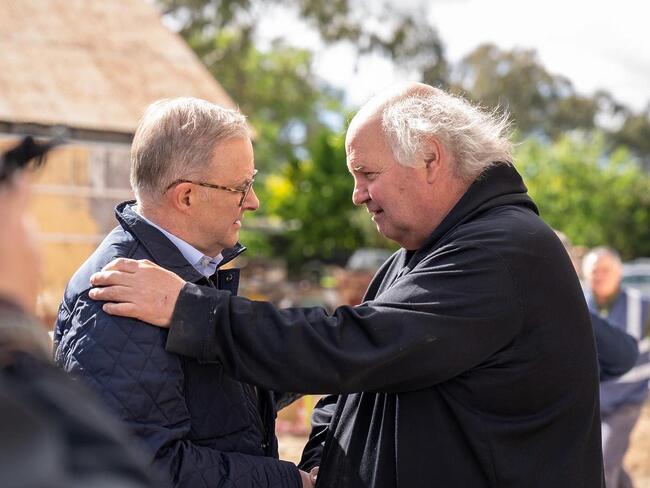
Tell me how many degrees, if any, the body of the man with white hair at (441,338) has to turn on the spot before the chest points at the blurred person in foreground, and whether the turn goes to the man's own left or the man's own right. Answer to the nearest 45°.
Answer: approximately 45° to the man's own left

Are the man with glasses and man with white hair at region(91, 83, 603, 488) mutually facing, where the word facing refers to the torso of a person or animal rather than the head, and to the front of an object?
yes

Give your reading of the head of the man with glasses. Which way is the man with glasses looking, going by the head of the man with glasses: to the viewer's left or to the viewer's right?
to the viewer's right

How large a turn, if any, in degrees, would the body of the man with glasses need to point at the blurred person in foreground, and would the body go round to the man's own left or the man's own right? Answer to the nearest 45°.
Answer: approximately 90° to the man's own right

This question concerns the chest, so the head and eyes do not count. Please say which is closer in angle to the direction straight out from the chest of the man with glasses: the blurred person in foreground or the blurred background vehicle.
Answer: the blurred background vehicle

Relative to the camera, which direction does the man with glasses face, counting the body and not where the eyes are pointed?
to the viewer's right

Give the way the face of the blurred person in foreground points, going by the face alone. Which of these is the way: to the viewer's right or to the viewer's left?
to the viewer's right

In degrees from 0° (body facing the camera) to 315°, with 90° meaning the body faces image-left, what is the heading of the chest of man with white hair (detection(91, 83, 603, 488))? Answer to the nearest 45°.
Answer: approximately 90°

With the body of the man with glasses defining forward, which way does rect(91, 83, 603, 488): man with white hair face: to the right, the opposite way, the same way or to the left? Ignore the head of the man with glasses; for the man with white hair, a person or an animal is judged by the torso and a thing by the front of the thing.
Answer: the opposite way
